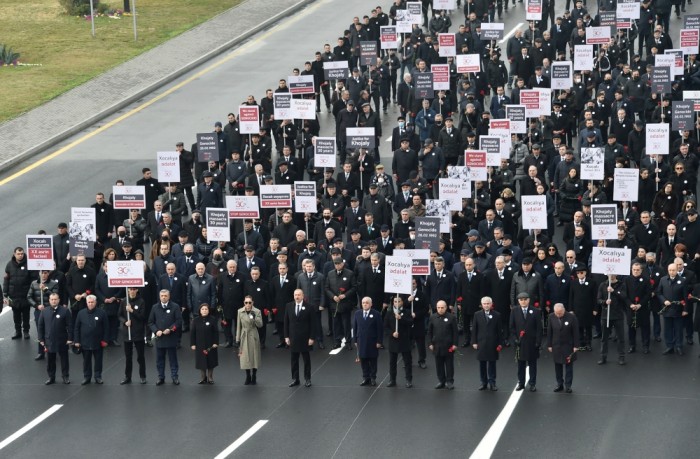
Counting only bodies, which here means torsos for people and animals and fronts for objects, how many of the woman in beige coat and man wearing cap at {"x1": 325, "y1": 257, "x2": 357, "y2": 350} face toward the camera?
2

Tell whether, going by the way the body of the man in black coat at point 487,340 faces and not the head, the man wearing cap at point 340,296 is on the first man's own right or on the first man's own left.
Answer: on the first man's own right

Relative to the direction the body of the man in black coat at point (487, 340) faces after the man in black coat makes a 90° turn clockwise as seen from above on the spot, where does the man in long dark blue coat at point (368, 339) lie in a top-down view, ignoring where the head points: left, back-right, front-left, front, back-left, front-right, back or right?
front

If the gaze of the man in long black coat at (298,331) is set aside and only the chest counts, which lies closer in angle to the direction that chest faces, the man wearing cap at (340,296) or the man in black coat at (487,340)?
the man in black coat

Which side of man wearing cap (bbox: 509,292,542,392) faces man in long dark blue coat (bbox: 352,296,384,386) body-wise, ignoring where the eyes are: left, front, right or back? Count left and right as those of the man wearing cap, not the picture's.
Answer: right

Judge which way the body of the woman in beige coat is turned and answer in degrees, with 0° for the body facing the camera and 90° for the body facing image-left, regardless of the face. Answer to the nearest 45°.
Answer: approximately 0°
